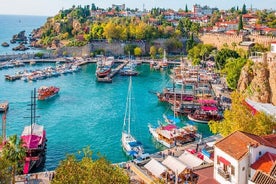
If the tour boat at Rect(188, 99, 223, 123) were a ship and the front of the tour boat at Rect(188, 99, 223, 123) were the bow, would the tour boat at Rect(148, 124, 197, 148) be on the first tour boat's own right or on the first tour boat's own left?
on the first tour boat's own left

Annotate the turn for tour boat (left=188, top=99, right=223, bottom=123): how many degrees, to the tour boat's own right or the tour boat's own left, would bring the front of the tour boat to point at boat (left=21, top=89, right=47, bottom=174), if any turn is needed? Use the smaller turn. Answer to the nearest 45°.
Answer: approximately 45° to the tour boat's own left

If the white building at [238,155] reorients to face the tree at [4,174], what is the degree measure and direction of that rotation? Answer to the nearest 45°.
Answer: approximately 45° to its right

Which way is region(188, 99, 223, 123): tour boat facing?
to the viewer's left

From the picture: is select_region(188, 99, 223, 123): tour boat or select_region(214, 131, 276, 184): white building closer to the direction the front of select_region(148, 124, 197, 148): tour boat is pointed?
the tour boat

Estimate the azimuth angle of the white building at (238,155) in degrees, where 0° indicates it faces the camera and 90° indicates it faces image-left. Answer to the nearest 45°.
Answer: approximately 45°

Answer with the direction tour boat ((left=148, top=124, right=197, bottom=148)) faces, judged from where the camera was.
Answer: facing away from the viewer and to the left of the viewer
